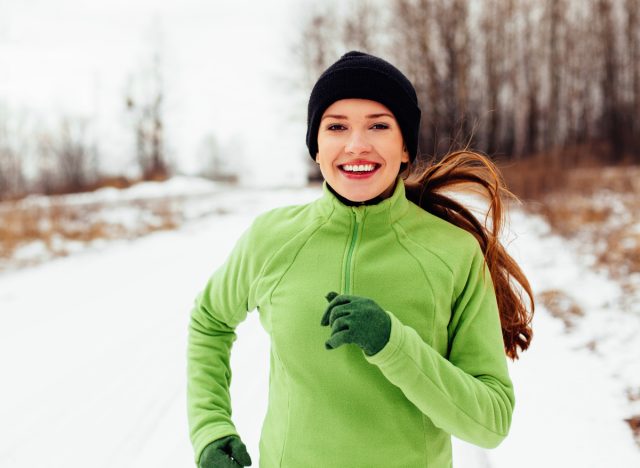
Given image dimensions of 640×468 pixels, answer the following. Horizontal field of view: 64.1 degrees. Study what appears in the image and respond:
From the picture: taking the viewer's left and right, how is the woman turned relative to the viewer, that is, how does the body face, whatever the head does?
facing the viewer

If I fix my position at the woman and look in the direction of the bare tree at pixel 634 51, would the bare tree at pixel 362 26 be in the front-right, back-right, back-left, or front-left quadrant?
front-left

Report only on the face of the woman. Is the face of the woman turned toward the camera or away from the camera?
toward the camera

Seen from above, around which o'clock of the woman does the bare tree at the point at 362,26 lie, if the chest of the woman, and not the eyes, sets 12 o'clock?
The bare tree is roughly at 6 o'clock from the woman.

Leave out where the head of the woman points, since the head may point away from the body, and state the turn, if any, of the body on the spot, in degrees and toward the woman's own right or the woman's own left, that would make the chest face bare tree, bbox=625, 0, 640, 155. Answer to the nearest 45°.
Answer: approximately 135° to the woman's own left
